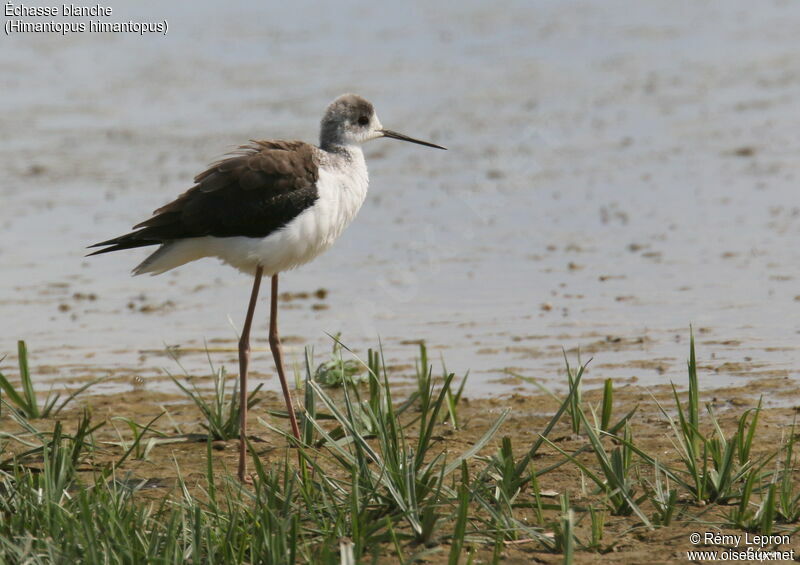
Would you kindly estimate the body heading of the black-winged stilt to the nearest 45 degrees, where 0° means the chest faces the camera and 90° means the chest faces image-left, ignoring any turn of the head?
approximately 270°
